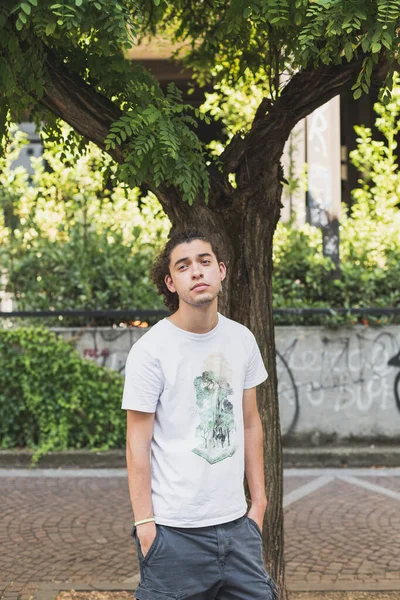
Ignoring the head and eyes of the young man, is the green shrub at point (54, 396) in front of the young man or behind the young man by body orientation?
behind

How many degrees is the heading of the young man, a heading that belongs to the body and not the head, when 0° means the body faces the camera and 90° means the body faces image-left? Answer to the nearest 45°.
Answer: approximately 315°

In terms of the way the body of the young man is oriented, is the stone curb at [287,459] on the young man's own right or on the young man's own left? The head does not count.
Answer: on the young man's own left

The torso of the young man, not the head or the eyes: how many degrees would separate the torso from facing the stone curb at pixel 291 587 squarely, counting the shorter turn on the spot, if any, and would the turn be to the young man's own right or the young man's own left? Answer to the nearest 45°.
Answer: approximately 135° to the young man's own left
